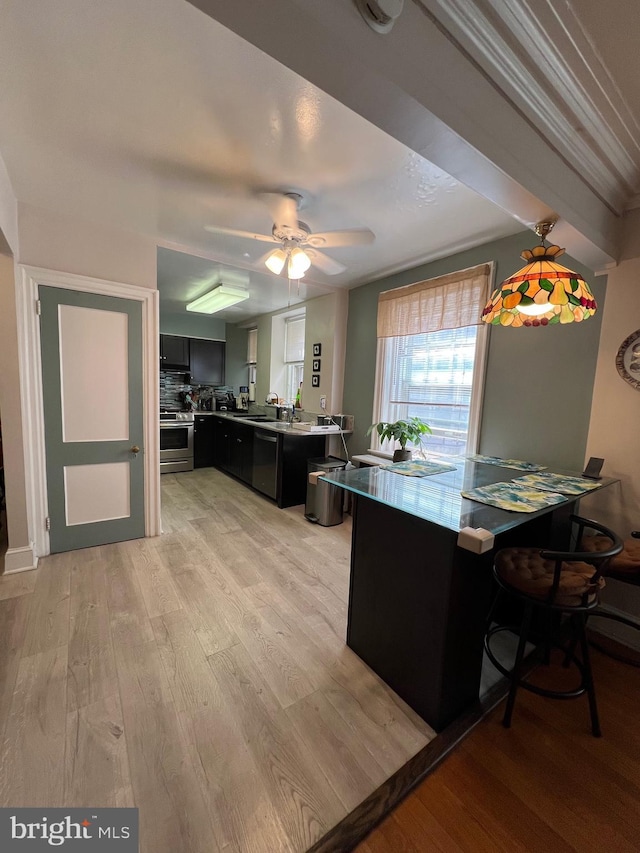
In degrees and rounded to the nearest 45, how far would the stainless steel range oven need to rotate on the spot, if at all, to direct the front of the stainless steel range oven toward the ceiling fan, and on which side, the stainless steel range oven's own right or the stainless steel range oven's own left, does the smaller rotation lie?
0° — it already faces it

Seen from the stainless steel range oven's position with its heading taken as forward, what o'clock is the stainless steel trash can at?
The stainless steel trash can is roughly at 11 o'clock from the stainless steel range oven.

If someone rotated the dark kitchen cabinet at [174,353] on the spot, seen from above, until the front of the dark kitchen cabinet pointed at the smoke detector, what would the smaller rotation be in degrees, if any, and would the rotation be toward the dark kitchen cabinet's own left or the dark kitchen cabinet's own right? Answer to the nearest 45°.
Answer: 0° — it already faces it

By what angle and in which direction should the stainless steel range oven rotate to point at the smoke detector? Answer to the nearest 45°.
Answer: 0° — it already faces it

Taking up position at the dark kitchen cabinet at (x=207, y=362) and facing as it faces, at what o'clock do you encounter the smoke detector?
The smoke detector is roughly at 12 o'clock from the dark kitchen cabinet.

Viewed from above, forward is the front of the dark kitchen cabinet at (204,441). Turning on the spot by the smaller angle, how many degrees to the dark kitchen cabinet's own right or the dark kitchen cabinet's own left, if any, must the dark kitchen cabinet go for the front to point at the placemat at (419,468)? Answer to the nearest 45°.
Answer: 0° — it already faces it
